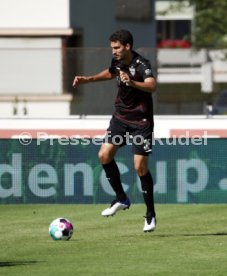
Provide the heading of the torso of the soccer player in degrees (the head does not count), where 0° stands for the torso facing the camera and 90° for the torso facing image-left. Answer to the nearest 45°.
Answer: approximately 45°

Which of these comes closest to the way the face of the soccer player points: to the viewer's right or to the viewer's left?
to the viewer's left
